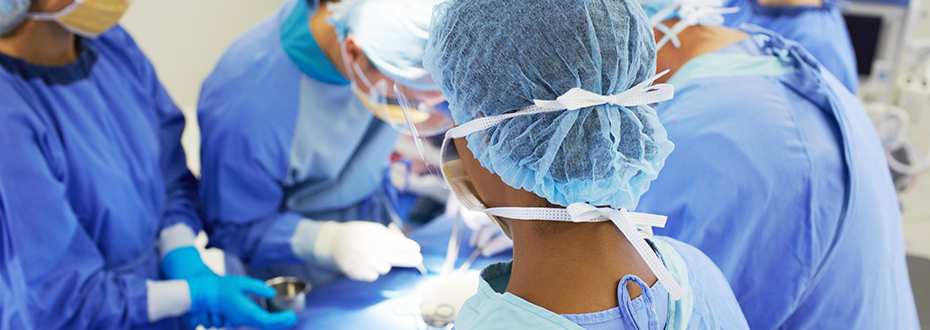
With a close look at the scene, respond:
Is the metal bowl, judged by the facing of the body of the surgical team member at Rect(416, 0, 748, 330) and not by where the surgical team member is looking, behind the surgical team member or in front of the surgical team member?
in front

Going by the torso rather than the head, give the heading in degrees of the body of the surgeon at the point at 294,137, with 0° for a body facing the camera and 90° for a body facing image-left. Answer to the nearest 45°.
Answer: approximately 315°

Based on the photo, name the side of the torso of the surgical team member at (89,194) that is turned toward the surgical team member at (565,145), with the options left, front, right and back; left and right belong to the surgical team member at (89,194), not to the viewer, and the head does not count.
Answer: front

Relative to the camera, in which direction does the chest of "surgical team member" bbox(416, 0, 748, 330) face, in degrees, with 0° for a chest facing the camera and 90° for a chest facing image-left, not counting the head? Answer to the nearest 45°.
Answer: approximately 135°

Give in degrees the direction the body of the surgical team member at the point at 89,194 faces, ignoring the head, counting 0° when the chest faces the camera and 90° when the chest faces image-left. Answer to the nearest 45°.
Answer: approximately 315°

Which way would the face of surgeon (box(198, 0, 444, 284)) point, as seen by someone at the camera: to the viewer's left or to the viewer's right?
to the viewer's right

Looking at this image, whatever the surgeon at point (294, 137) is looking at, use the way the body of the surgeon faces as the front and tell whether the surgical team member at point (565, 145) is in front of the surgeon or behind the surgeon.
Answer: in front

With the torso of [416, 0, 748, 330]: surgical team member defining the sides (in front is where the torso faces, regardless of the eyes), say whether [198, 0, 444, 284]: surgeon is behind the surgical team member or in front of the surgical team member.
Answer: in front

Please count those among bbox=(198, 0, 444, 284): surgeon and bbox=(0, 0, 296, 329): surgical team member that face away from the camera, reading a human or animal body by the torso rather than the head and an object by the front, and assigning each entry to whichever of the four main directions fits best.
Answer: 0

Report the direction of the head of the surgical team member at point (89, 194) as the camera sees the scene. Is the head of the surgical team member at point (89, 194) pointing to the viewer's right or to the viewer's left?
to the viewer's right

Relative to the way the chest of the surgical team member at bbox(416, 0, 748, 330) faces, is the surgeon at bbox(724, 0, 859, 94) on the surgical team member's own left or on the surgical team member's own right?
on the surgical team member's own right
